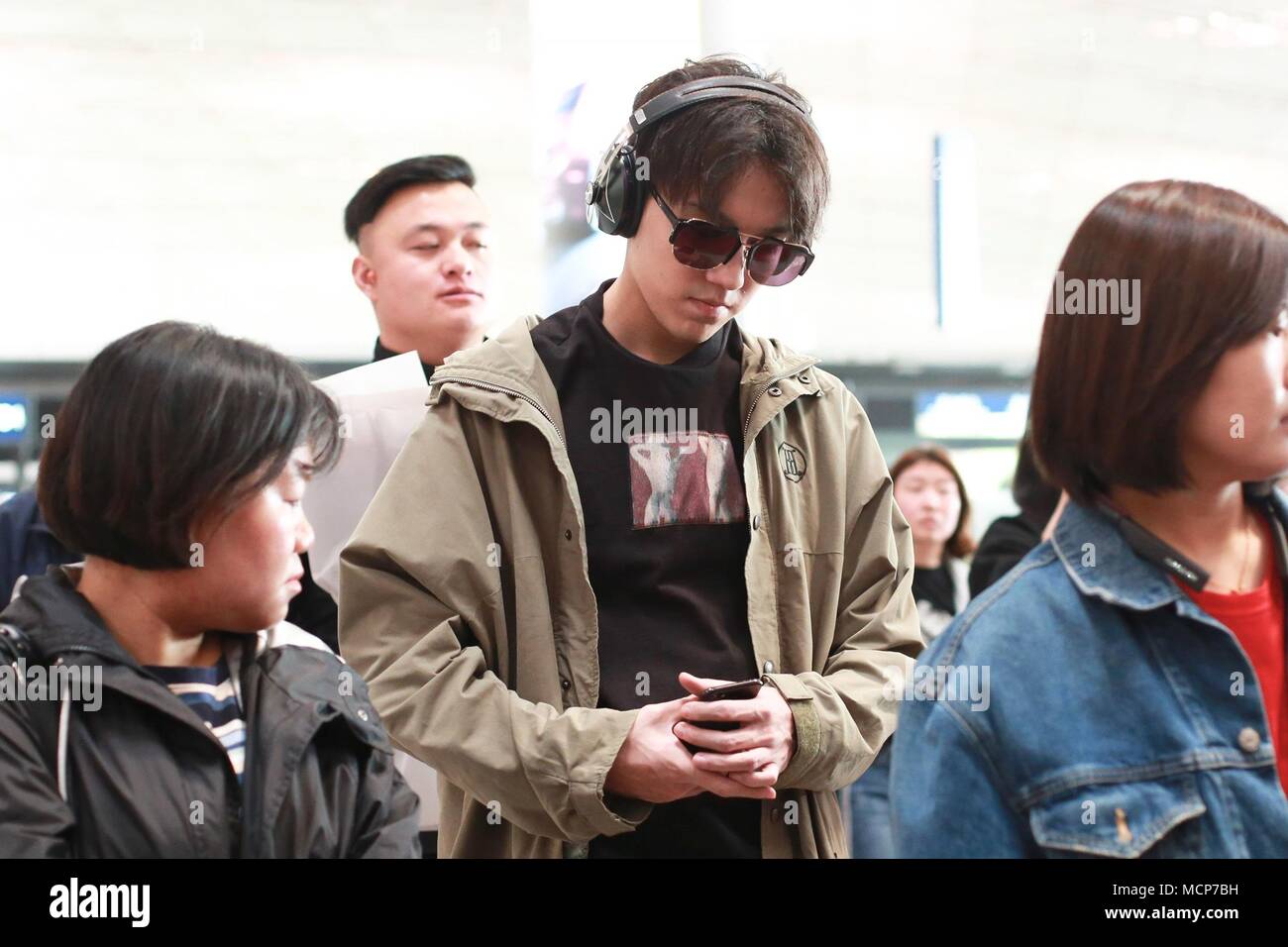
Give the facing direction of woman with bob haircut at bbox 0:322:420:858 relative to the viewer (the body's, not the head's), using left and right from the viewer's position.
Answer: facing the viewer and to the right of the viewer

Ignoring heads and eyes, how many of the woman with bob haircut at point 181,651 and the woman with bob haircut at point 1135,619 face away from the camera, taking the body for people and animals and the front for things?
0

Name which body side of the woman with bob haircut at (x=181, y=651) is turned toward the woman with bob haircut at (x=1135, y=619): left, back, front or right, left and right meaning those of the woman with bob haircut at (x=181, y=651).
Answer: front

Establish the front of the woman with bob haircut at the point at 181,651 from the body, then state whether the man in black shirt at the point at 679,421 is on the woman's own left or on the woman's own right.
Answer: on the woman's own left

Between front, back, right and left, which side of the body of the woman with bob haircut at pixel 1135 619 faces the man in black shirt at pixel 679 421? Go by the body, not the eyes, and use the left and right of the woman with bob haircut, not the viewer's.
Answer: back

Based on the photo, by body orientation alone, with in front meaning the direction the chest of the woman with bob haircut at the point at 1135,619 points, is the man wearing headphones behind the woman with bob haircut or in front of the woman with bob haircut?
behind

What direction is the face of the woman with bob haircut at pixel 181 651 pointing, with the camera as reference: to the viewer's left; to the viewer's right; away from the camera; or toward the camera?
to the viewer's right

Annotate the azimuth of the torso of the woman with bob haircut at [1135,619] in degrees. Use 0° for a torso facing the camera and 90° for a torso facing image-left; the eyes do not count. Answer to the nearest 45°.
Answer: approximately 315°
